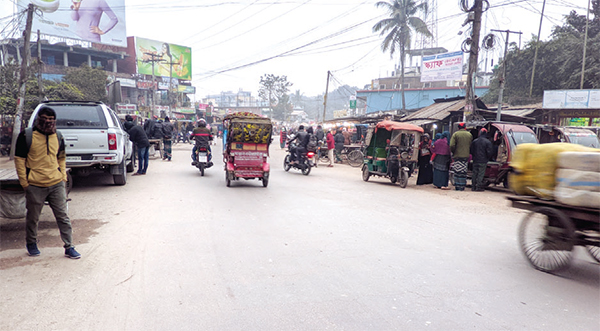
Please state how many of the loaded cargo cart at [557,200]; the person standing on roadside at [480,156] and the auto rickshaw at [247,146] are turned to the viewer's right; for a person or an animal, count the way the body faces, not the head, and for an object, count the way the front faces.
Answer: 1

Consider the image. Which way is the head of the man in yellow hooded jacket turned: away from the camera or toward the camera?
toward the camera

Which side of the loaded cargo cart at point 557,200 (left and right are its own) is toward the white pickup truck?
back

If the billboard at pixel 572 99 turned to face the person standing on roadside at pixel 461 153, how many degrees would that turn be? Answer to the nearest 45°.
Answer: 0° — it already faces them

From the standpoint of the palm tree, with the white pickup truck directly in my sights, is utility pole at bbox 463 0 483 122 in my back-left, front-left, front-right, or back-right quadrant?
front-left

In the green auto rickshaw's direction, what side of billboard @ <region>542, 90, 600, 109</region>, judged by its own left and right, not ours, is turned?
front

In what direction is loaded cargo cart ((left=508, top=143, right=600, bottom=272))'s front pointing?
to the viewer's right
